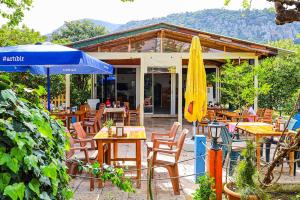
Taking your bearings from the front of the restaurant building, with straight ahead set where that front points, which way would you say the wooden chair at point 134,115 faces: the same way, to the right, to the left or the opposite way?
to the right

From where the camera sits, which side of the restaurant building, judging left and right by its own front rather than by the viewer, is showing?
front

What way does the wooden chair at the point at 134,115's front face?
to the viewer's left

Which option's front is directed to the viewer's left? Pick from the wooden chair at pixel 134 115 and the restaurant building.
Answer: the wooden chair

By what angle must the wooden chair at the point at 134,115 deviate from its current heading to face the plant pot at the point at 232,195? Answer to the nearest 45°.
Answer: approximately 90° to its left

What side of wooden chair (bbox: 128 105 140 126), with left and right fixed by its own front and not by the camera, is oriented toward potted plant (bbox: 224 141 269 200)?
left

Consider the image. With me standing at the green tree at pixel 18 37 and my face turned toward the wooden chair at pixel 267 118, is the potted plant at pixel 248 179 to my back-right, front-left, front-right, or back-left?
front-right

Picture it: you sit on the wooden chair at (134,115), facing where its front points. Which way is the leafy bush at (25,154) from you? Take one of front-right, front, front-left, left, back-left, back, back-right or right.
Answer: left

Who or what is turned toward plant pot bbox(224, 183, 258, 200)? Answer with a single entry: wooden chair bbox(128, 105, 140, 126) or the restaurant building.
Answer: the restaurant building

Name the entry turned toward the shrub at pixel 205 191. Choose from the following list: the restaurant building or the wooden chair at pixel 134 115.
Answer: the restaurant building

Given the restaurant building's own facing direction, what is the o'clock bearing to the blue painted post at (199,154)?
The blue painted post is roughly at 12 o'clock from the restaurant building.
